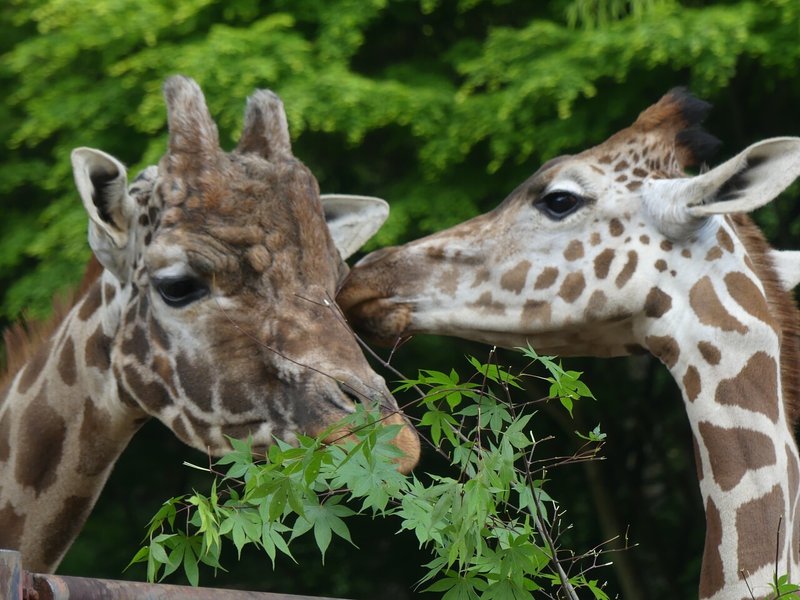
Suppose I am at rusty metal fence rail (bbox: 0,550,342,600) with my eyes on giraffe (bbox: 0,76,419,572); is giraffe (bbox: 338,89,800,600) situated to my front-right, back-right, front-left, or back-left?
front-right

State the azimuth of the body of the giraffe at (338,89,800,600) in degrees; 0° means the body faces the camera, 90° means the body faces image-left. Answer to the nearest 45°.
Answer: approximately 90°

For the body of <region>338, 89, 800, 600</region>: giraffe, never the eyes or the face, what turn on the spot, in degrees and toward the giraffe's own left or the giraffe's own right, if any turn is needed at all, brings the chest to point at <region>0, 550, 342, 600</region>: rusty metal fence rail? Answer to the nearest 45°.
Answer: approximately 45° to the giraffe's own left

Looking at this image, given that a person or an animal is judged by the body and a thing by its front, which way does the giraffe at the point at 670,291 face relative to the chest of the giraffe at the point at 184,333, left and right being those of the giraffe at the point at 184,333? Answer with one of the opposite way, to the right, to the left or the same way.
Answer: the opposite way

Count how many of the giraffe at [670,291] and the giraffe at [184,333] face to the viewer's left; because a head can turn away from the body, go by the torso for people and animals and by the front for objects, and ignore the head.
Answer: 1

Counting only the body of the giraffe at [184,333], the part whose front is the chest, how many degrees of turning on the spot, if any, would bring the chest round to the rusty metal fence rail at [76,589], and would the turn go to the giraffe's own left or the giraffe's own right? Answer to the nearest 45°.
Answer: approximately 45° to the giraffe's own right

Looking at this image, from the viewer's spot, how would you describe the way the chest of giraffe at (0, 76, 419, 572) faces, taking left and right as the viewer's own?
facing the viewer and to the right of the viewer

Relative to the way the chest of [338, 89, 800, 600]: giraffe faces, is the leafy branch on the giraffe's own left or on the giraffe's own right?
on the giraffe's own left

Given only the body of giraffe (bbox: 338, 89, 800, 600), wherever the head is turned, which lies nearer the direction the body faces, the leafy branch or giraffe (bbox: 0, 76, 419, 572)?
the giraffe

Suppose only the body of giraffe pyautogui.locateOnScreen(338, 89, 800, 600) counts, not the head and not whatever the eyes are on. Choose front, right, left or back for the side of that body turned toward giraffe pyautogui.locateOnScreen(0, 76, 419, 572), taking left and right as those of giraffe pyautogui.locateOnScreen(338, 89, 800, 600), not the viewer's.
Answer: front
